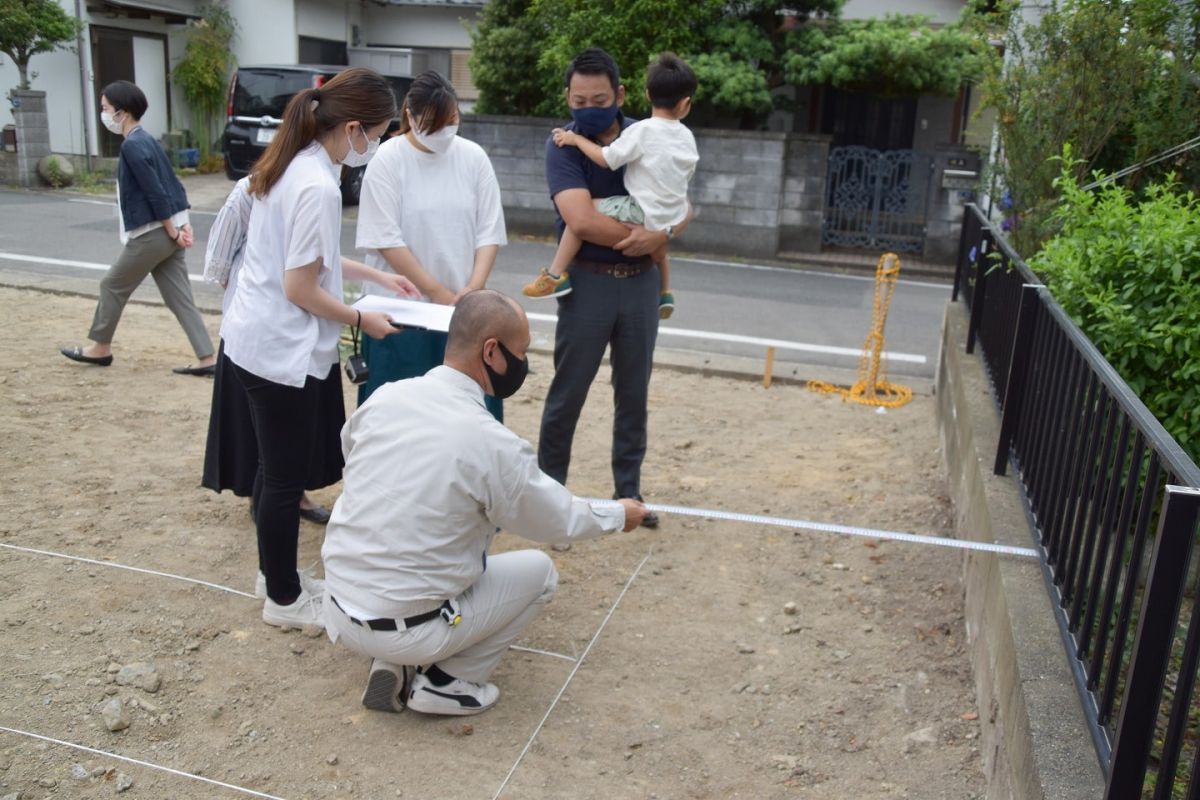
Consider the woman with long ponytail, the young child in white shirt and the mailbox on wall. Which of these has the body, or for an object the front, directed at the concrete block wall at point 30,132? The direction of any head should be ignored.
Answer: the young child in white shirt

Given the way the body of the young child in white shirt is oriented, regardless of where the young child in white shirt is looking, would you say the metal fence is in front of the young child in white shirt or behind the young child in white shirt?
behind

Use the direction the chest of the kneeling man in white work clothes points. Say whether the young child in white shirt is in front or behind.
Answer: in front

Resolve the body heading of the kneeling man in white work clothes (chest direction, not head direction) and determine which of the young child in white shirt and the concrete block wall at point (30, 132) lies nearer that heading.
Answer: the young child in white shirt

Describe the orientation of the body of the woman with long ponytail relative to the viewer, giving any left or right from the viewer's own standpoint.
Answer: facing to the right of the viewer

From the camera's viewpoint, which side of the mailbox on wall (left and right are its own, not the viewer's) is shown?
front

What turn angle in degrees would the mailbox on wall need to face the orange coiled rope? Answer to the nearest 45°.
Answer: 0° — it already faces it

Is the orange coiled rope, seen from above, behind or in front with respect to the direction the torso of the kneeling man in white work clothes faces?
in front

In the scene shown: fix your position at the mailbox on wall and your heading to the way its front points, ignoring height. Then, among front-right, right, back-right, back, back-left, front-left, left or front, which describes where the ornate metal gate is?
back-right

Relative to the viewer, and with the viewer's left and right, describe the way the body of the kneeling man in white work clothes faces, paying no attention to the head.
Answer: facing away from the viewer and to the right of the viewer

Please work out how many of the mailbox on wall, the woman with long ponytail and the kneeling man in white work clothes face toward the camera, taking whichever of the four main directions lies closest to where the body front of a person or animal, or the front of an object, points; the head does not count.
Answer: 1
